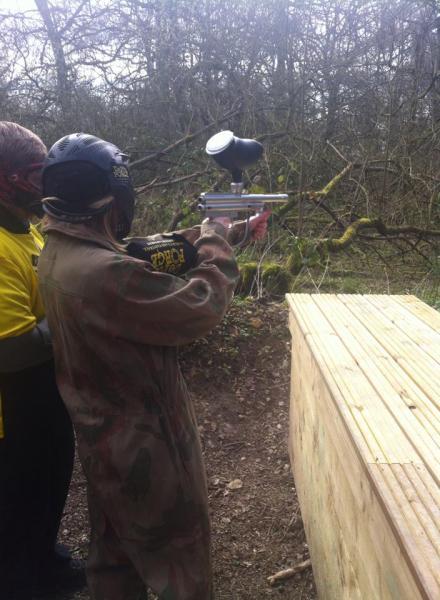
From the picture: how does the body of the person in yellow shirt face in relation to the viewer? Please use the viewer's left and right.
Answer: facing to the right of the viewer

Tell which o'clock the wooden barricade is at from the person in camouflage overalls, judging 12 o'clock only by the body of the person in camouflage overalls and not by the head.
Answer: The wooden barricade is roughly at 2 o'clock from the person in camouflage overalls.

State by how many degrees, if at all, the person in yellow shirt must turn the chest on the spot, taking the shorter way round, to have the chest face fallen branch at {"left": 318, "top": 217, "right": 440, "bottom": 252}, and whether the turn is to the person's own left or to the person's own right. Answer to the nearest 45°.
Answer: approximately 45° to the person's own left

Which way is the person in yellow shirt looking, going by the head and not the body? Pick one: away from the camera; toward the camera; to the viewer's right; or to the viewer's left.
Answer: to the viewer's right

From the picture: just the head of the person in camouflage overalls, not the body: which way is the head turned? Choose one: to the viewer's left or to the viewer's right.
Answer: to the viewer's right

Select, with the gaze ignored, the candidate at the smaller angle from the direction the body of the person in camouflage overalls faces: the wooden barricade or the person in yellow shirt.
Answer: the wooden barricade

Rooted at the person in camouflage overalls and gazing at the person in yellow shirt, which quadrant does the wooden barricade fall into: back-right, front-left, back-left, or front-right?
back-right

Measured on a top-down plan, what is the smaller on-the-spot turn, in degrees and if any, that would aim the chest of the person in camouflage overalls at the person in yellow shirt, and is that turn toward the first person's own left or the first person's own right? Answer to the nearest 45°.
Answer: approximately 90° to the first person's own left

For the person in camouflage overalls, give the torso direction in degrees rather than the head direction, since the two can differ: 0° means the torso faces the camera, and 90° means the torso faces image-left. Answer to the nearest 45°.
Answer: approximately 225°
